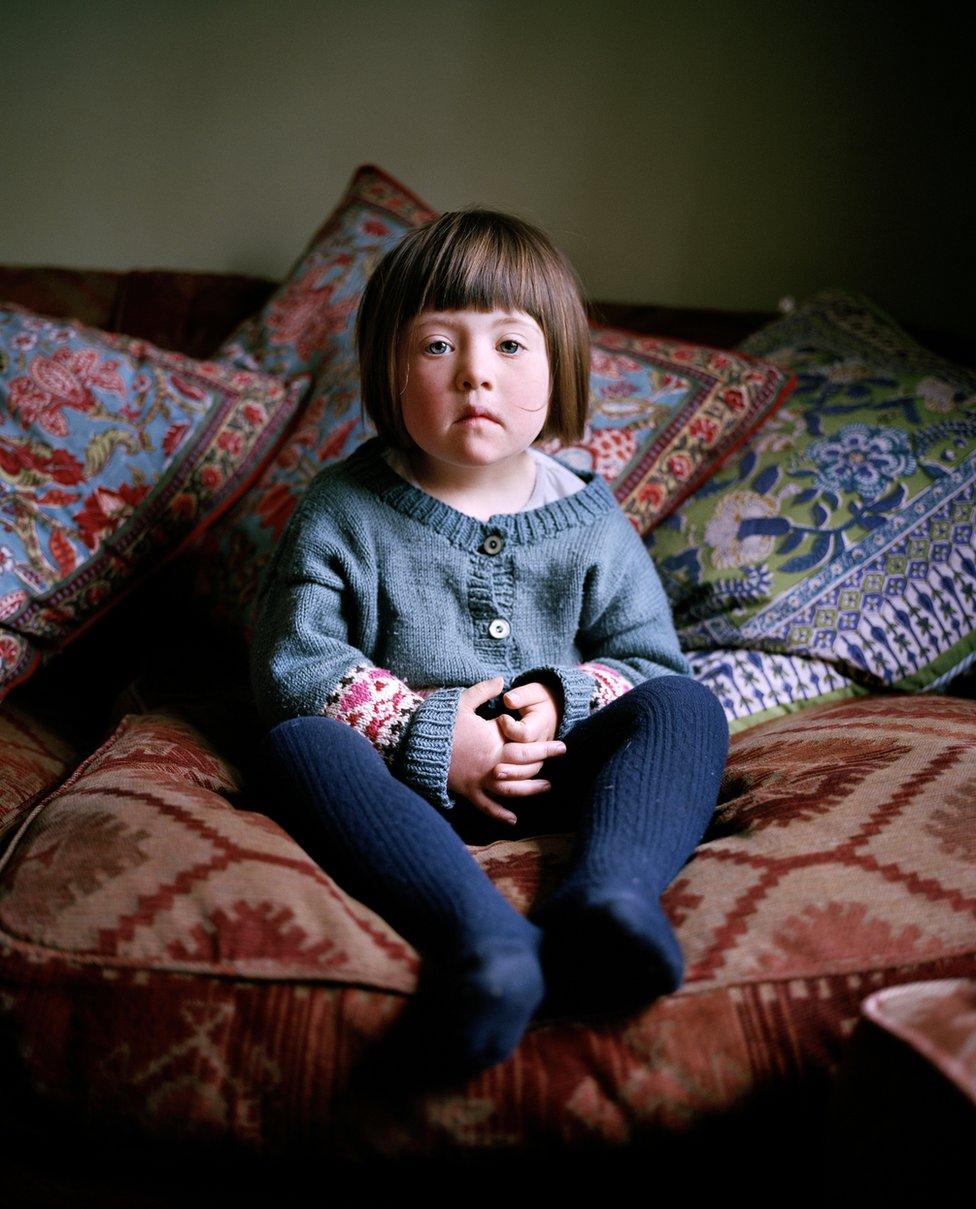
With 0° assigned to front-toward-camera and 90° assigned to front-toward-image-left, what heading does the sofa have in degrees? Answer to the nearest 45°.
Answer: approximately 0°

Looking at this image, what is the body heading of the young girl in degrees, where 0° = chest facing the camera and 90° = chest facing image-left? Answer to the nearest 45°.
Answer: approximately 0°
